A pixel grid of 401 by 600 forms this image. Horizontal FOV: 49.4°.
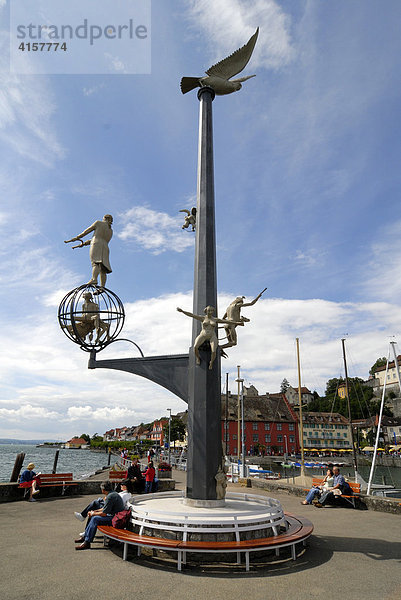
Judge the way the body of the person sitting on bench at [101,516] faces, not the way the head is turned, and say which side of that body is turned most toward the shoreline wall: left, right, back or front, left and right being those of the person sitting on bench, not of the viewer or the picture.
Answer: right

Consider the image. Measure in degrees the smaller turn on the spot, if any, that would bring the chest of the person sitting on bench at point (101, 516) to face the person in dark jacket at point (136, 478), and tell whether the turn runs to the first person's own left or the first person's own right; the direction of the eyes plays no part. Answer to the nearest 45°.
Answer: approximately 90° to the first person's own right

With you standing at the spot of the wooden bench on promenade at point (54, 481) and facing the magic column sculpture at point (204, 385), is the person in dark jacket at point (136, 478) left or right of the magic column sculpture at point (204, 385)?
left

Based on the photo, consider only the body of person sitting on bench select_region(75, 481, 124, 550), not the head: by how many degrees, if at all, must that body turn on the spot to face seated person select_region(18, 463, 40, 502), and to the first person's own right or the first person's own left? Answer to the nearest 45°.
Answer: approximately 90° to the first person's own right

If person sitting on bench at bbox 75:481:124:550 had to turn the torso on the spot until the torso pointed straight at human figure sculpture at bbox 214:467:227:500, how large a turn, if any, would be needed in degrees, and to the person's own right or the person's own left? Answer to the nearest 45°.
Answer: approximately 180°

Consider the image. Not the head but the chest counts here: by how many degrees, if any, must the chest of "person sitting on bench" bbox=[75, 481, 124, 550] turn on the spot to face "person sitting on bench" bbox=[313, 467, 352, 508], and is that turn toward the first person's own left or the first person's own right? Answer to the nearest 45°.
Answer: approximately 135° to the first person's own right

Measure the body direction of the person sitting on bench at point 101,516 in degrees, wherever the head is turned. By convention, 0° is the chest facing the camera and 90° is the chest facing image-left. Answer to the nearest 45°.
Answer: approximately 90°
